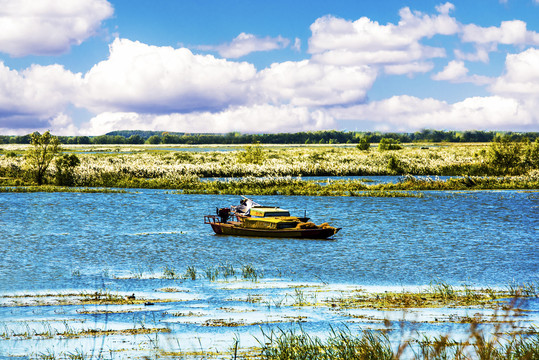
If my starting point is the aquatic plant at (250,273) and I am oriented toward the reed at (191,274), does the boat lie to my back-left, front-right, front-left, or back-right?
back-right

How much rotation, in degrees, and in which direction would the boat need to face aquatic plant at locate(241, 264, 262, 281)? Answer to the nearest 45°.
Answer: approximately 90° to its right

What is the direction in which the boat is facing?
to the viewer's right

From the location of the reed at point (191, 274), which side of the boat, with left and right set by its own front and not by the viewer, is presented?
right
